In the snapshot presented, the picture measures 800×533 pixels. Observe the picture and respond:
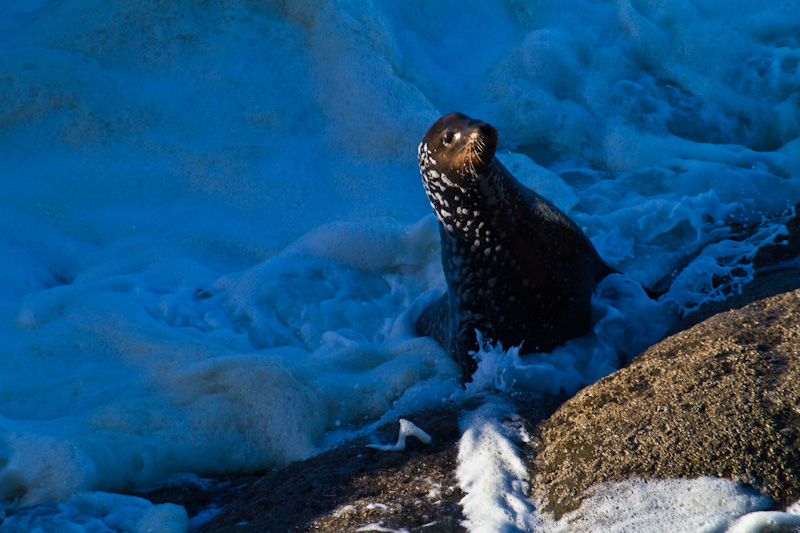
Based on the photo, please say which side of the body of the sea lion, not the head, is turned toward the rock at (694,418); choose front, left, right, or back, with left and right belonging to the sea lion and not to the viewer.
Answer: left

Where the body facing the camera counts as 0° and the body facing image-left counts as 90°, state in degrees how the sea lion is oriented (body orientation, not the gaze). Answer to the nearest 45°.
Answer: approximately 45°
